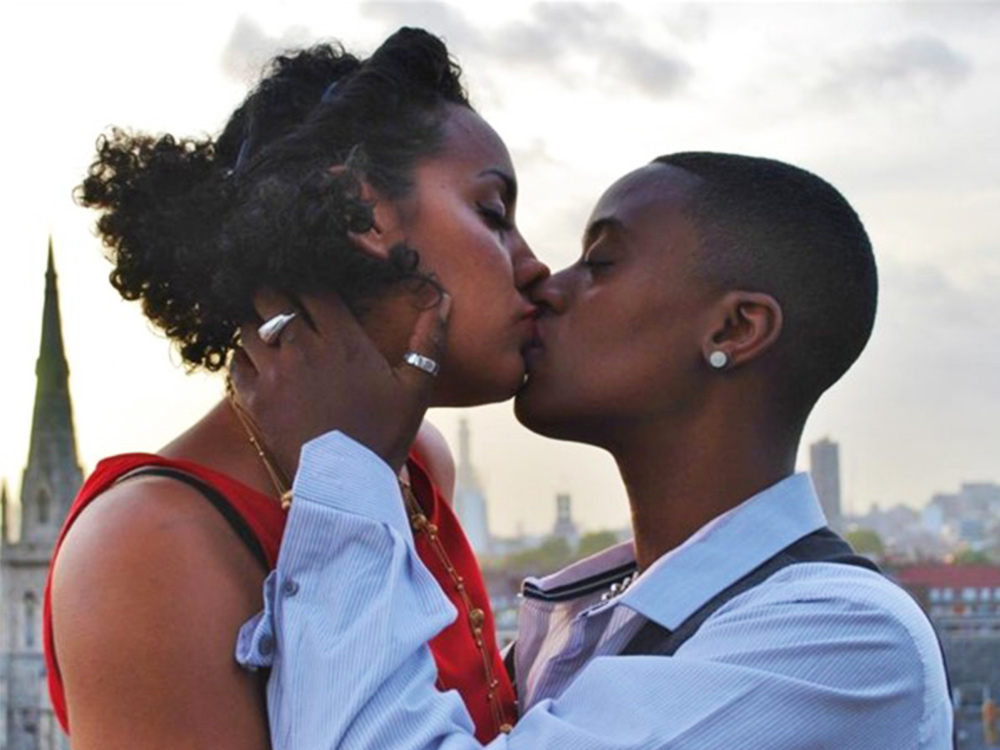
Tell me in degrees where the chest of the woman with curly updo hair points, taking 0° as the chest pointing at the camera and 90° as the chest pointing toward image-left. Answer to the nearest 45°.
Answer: approximately 270°

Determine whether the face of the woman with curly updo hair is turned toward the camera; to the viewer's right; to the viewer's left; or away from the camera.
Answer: to the viewer's right
